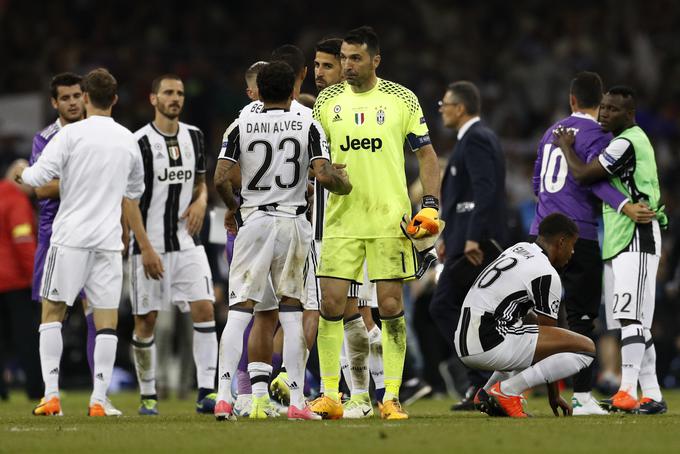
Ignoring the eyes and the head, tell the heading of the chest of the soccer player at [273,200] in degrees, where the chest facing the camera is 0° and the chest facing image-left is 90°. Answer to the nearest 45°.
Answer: approximately 180°

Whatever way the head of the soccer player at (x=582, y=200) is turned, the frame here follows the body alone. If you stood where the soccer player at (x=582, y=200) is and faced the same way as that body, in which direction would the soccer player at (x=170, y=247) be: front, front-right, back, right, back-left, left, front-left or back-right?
back-left

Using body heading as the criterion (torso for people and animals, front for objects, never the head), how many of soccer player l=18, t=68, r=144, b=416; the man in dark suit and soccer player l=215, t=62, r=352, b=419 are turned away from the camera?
2

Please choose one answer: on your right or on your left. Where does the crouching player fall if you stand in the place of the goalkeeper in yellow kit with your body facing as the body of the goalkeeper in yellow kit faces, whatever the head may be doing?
on your left

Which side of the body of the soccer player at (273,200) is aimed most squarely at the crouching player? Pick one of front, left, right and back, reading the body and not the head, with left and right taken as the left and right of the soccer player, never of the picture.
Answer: right

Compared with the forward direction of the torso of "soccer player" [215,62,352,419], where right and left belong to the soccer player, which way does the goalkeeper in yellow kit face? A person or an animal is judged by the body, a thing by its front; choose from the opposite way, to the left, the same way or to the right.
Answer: the opposite way

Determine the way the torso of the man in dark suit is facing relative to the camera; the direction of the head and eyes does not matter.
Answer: to the viewer's left

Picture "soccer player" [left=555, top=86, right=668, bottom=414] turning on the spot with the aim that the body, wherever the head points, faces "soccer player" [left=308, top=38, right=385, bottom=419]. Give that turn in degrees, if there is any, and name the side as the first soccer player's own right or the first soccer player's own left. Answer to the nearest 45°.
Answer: approximately 45° to the first soccer player's own right

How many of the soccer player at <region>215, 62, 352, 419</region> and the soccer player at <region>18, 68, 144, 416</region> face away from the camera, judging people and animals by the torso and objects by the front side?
2

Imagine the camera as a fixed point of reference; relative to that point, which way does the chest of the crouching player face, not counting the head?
to the viewer's right

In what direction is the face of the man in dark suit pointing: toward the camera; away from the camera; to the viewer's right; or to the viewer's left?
to the viewer's left

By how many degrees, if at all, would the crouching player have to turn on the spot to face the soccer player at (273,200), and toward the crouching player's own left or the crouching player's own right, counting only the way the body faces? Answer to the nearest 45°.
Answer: approximately 180°
